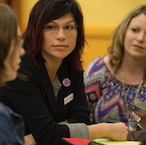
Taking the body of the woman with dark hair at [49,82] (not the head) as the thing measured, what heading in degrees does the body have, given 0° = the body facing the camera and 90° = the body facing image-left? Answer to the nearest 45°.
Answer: approximately 315°

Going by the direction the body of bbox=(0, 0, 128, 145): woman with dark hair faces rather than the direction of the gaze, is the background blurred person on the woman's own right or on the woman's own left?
on the woman's own left
